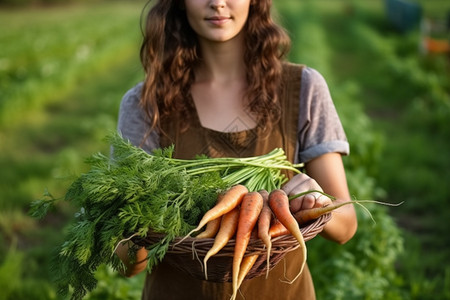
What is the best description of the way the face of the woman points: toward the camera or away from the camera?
toward the camera

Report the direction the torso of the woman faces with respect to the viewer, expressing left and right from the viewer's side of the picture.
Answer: facing the viewer
